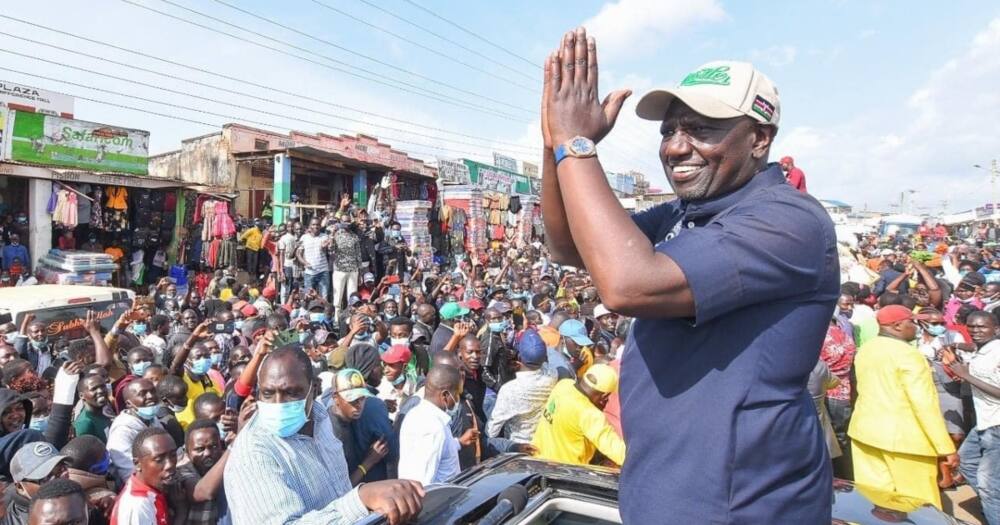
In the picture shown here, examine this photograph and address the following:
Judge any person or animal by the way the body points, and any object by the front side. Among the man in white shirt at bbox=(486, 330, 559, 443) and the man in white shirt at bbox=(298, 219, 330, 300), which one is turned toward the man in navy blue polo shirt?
the man in white shirt at bbox=(298, 219, 330, 300)

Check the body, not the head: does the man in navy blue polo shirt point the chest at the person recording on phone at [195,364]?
no

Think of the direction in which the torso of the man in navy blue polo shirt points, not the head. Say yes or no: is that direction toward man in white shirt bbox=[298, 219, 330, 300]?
no

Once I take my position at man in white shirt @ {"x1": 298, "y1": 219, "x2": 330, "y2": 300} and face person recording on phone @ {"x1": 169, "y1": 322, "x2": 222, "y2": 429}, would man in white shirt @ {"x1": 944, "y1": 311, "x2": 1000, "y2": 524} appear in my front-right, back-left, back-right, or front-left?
front-left

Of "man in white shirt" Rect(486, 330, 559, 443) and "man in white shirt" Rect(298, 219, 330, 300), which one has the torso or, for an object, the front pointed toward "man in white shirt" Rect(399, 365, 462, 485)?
"man in white shirt" Rect(298, 219, 330, 300)

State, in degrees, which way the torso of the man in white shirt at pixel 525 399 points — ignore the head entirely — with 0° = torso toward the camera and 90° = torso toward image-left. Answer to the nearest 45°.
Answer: approximately 180°

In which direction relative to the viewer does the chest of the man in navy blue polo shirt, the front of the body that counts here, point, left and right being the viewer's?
facing the viewer and to the left of the viewer

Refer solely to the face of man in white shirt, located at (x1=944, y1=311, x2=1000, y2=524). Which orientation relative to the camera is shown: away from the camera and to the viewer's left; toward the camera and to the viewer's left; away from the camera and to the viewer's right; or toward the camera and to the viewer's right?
toward the camera and to the viewer's left

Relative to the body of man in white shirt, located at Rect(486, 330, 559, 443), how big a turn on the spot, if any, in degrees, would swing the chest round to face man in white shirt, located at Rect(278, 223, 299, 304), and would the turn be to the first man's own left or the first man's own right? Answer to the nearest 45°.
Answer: approximately 45° to the first man's own left

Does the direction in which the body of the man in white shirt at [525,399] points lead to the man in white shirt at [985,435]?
no

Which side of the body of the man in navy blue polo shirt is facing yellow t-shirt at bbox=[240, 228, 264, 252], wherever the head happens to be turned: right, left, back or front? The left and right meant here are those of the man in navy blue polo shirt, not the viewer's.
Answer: right

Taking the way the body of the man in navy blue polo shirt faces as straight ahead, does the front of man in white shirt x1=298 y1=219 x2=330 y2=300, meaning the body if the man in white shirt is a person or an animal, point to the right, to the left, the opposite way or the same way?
to the left

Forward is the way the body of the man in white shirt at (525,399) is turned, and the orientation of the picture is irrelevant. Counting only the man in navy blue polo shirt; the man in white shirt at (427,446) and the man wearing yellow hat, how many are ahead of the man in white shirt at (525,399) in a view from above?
0

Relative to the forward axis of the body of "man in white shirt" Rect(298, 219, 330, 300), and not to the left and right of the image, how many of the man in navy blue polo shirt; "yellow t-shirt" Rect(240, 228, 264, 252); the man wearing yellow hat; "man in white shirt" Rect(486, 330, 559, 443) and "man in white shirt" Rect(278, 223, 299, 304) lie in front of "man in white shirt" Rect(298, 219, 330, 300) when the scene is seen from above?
3

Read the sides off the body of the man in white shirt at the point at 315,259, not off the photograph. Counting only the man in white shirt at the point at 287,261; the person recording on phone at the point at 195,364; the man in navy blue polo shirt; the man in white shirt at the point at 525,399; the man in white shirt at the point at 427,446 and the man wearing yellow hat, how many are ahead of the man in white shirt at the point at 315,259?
5

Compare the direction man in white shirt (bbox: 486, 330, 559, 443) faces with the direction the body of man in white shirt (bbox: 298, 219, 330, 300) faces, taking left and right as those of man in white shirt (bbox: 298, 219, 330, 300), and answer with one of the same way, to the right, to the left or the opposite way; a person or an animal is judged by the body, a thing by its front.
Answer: the opposite way

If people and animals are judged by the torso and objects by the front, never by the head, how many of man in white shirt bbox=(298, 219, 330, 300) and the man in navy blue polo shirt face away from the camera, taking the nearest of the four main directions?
0

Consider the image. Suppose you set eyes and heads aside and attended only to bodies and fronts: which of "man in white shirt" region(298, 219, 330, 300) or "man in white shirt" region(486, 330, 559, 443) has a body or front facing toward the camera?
"man in white shirt" region(298, 219, 330, 300)

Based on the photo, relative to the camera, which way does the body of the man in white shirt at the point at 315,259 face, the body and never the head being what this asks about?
toward the camera

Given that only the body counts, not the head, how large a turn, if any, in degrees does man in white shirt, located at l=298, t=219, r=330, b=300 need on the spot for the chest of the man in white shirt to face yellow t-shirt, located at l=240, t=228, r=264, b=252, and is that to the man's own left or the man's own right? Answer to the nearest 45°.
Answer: approximately 135° to the man's own right
